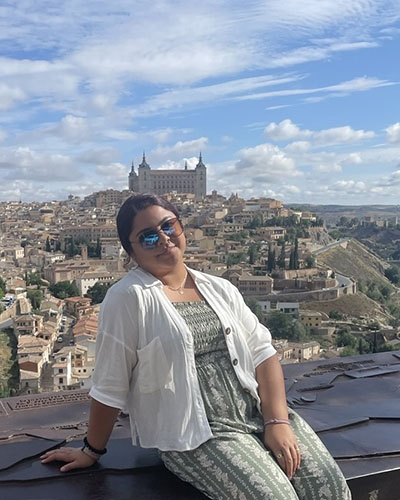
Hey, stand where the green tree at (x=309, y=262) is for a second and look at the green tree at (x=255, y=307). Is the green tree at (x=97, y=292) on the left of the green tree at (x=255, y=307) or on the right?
right

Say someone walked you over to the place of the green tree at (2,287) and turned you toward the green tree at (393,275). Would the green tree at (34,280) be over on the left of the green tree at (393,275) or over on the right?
left

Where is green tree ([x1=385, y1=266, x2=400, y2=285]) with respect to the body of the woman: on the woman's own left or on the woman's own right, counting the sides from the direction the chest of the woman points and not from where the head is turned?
on the woman's own left

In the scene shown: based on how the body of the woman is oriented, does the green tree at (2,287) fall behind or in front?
behind

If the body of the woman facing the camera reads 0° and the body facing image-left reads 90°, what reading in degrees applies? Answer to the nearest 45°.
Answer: approximately 315°

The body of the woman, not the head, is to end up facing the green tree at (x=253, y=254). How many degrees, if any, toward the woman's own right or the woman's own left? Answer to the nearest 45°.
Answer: approximately 135° to the woman's own left
